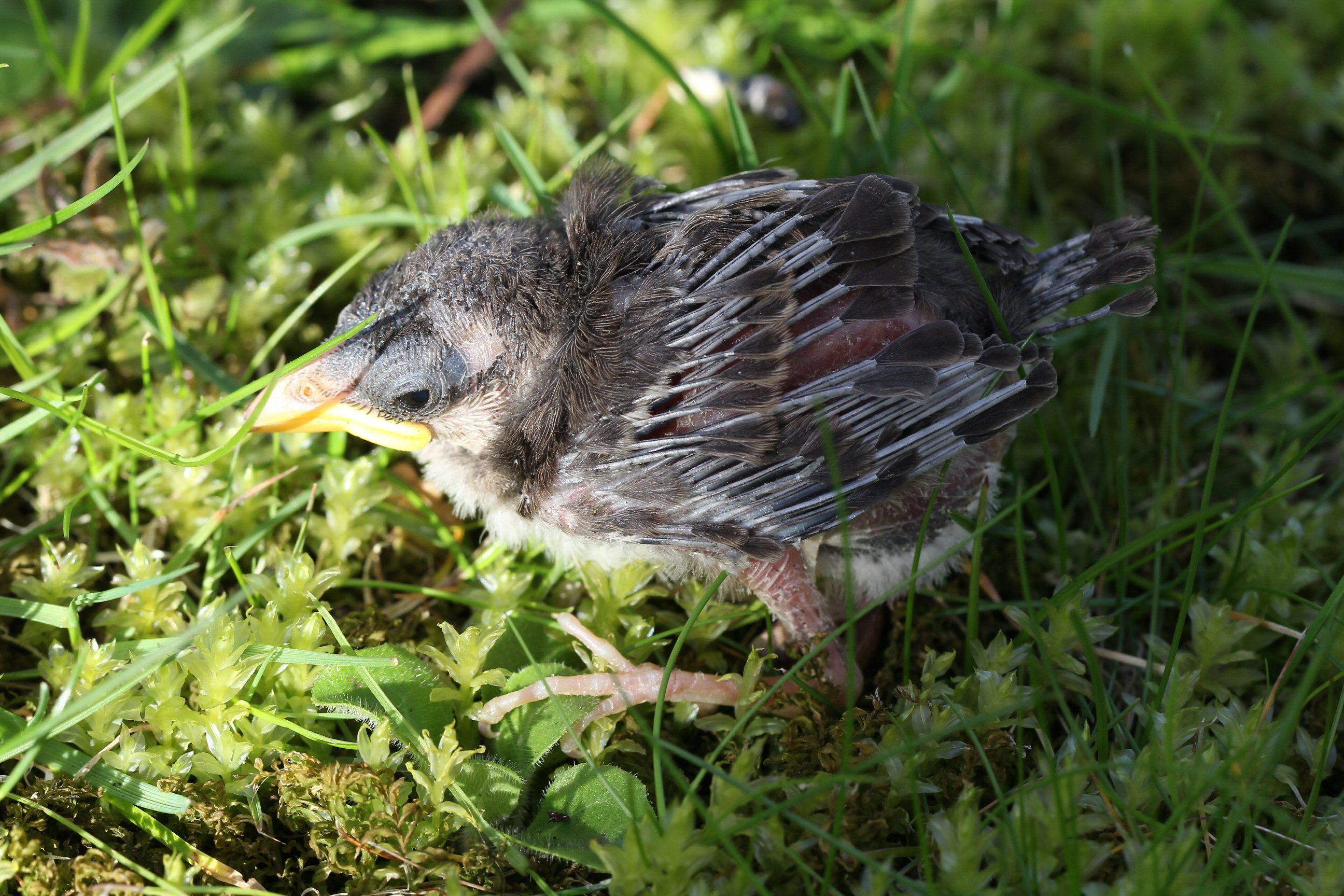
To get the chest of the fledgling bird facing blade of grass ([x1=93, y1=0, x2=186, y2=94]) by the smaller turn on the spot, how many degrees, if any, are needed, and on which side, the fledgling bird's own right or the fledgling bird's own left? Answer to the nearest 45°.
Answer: approximately 45° to the fledgling bird's own right

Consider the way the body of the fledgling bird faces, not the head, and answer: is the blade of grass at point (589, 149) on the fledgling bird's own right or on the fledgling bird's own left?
on the fledgling bird's own right

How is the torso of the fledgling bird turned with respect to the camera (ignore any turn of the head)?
to the viewer's left

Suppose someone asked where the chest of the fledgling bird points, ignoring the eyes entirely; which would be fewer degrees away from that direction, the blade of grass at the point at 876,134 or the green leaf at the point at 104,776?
the green leaf

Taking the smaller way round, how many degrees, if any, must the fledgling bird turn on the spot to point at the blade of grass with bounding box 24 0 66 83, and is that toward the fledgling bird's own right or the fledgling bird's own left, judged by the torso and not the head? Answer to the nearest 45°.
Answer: approximately 45° to the fledgling bird's own right

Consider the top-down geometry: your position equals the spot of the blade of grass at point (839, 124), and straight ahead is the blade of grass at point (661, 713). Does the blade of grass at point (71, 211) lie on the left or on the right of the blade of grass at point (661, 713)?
right
